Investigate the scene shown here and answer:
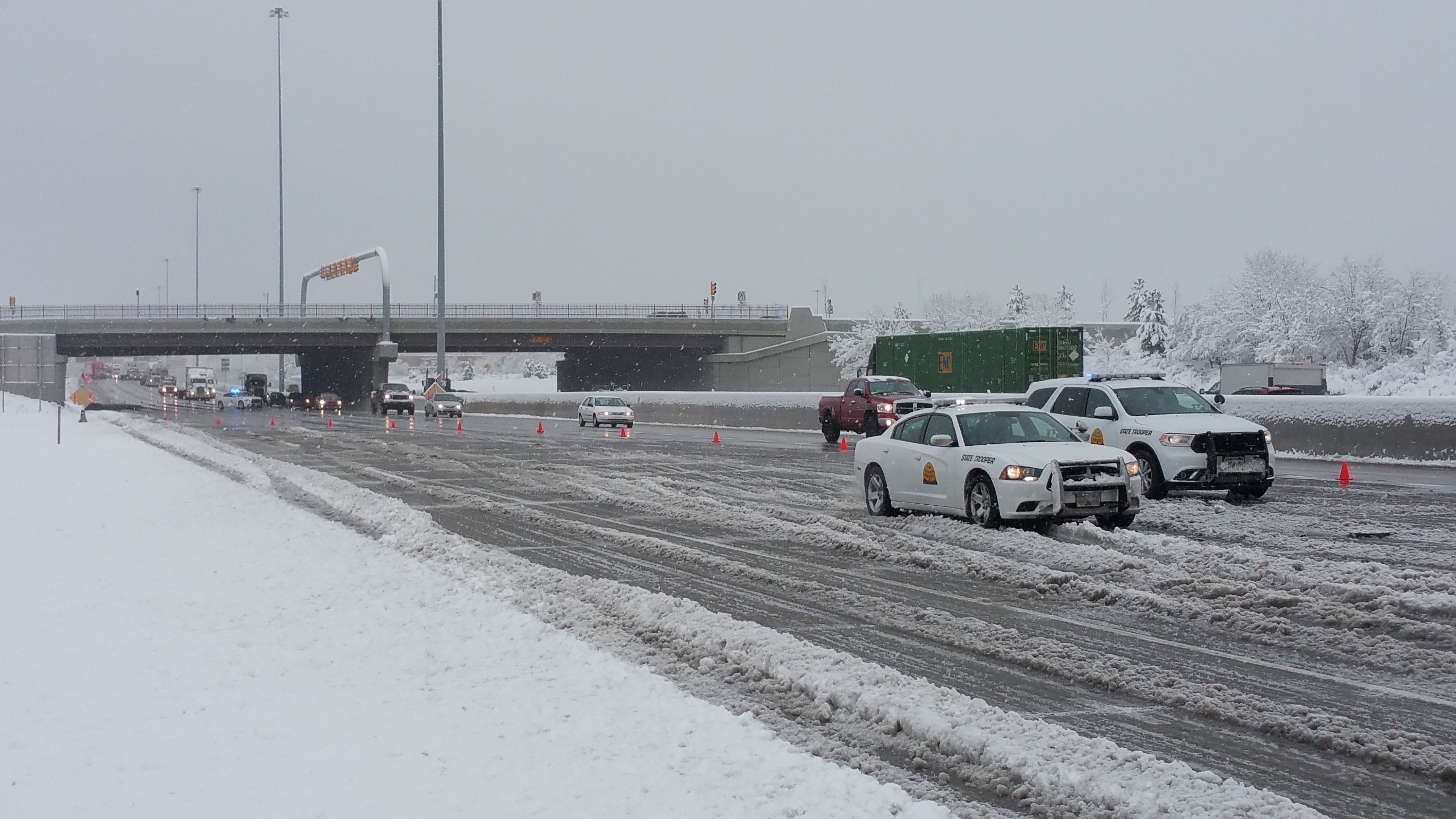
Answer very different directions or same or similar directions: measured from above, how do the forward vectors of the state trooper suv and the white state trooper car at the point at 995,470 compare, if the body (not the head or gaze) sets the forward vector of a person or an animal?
same or similar directions

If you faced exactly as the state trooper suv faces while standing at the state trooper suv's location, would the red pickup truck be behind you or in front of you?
behind

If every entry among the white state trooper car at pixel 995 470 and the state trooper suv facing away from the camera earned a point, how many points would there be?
0

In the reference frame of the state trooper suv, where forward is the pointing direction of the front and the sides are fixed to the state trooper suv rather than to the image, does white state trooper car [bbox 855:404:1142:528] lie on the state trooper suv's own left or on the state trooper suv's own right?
on the state trooper suv's own right

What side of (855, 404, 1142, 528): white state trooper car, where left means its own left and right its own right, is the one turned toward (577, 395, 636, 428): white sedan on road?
back

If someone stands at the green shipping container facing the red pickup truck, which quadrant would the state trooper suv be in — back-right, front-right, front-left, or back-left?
front-left

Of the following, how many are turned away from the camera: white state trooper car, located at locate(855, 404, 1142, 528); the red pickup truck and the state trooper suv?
0

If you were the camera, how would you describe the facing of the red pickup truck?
facing the viewer and to the right of the viewer

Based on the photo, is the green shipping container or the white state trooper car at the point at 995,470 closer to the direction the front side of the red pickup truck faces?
the white state trooper car
